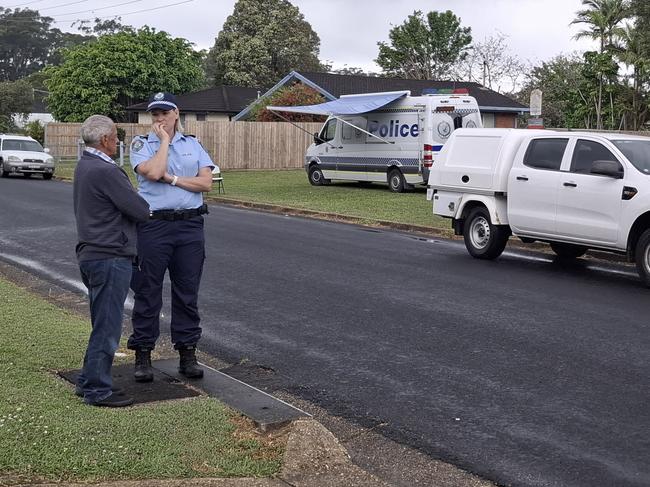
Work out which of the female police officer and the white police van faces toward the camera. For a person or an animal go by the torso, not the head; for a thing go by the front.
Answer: the female police officer

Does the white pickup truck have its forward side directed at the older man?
no

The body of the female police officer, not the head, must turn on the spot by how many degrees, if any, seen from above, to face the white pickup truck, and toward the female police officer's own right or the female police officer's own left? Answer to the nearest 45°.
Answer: approximately 135° to the female police officer's own left

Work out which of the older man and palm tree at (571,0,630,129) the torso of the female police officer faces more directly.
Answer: the older man

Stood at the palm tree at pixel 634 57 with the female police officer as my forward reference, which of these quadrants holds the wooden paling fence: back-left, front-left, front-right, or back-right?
front-right

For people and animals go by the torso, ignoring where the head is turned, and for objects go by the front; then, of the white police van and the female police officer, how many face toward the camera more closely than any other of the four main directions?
1

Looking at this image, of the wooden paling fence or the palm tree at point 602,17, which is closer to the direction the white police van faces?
the wooden paling fence

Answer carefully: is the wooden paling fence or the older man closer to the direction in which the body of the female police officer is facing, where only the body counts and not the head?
the older man

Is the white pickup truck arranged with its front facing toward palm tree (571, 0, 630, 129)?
no

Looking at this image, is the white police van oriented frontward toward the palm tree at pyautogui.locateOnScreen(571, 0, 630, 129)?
no

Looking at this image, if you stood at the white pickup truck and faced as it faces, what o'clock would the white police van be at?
The white police van is roughly at 7 o'clock from the white pickup truck.

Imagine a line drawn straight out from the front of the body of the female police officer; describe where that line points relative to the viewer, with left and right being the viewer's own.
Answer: facing the viewer

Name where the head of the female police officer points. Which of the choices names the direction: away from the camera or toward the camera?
toward the camera

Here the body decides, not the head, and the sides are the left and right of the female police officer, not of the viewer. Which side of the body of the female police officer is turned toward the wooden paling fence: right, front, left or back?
back

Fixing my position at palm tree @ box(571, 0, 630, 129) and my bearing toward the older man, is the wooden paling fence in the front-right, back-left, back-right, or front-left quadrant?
front-right
